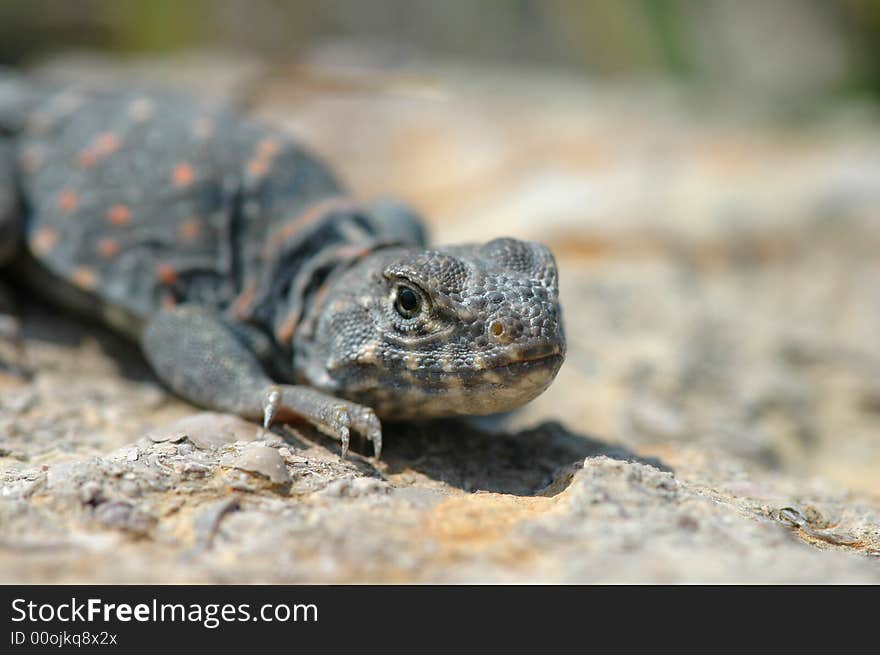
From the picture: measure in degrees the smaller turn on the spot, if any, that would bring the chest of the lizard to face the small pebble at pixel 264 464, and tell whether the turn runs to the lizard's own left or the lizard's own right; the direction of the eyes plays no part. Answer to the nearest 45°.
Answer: approximately 45° to the lizard's own right

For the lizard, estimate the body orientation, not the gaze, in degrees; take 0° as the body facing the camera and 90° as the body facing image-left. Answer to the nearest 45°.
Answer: approximately 315°
